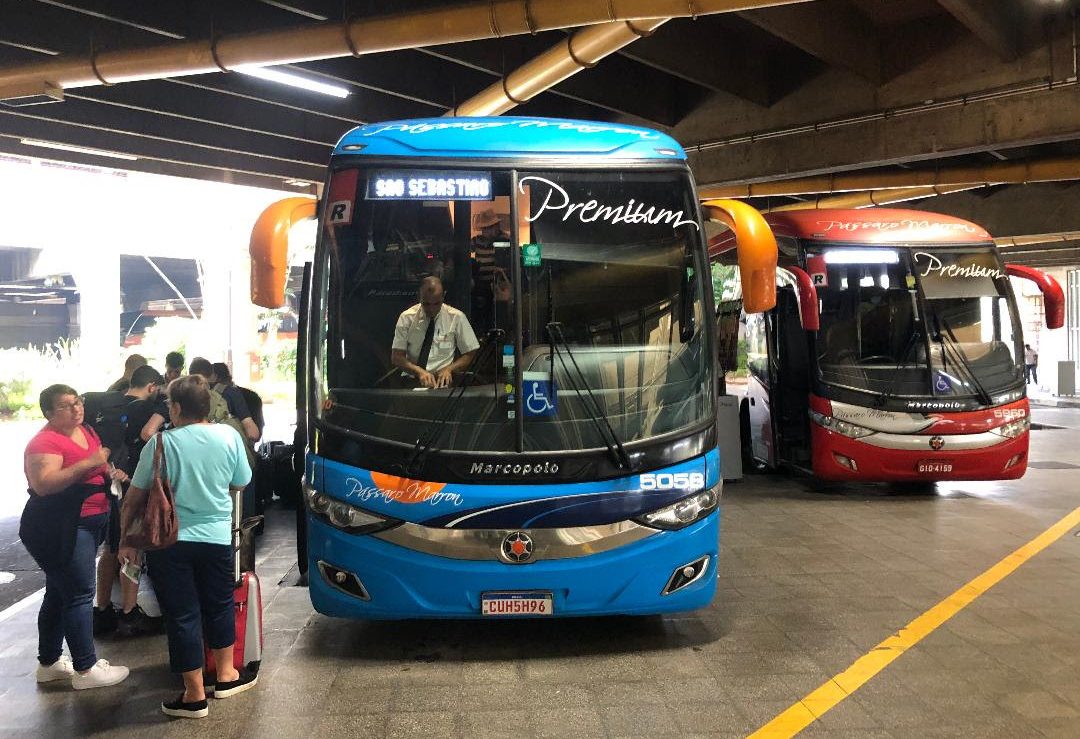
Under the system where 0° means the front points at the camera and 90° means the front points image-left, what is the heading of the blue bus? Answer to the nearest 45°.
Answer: approximately 0°

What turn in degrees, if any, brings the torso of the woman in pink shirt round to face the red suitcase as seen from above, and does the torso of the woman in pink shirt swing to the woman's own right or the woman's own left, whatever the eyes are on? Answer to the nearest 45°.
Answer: approximately 45° to the woman's own left

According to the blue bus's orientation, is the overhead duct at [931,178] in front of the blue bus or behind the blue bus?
behind

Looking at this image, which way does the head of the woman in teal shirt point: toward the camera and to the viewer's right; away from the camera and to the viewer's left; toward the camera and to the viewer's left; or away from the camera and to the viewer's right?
away from the camera and to the viewer's left

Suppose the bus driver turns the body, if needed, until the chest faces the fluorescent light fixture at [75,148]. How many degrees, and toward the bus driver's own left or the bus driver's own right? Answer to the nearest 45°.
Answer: approximately 135° to the bus driver's own right

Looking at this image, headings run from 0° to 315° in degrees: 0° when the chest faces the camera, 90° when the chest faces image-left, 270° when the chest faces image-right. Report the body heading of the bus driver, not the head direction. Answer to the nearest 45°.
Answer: approximately 0°

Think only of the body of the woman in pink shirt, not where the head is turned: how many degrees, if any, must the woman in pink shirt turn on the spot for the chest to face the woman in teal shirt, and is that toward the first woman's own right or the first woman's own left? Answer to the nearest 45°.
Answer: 0° — they already face them

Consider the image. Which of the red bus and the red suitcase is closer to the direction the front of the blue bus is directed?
the red suitcase

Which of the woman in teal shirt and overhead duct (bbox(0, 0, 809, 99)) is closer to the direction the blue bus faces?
the woman in teal shirt

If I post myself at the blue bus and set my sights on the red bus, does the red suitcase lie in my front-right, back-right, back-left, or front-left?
back-right

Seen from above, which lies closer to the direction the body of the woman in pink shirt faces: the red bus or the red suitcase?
the red suitcase
